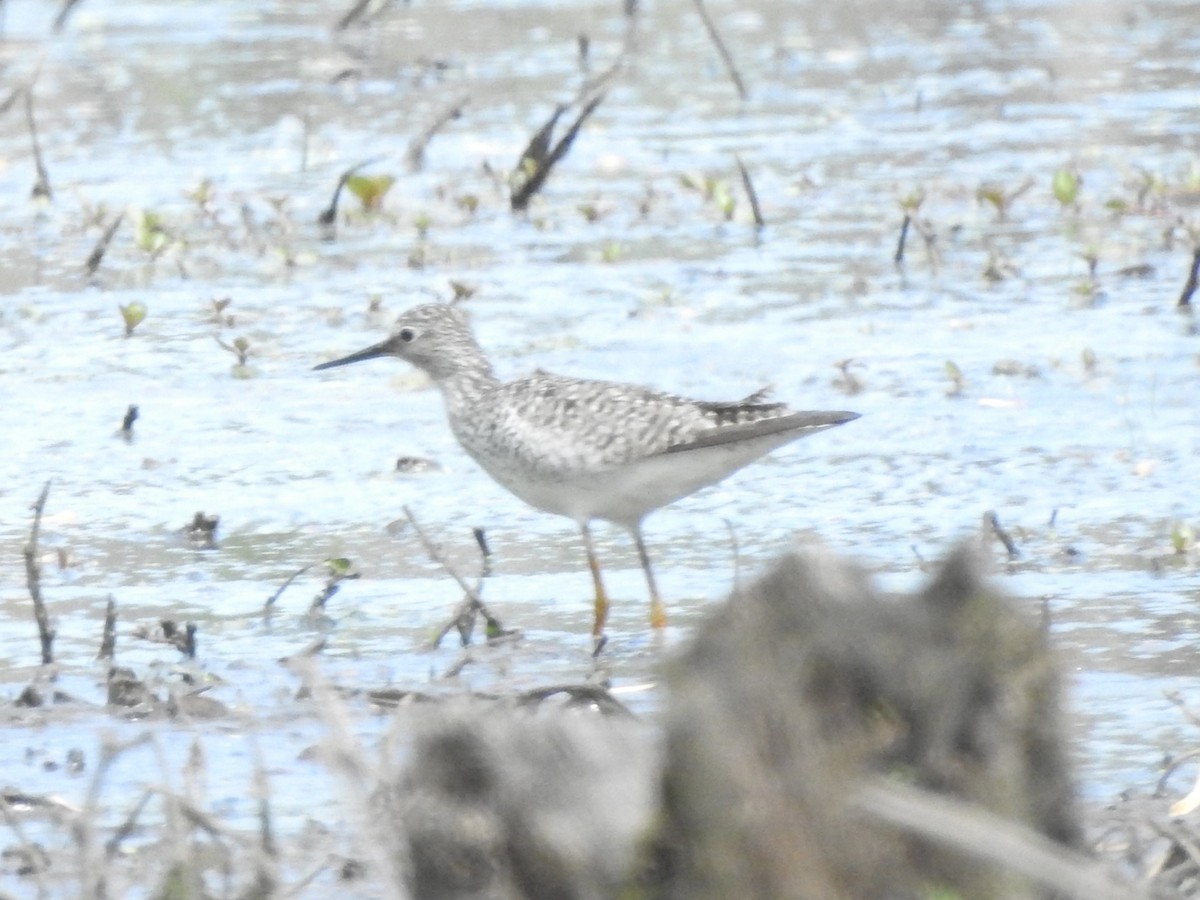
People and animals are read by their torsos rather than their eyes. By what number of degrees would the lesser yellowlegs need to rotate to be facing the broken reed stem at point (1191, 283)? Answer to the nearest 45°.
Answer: approximately 135° to its right

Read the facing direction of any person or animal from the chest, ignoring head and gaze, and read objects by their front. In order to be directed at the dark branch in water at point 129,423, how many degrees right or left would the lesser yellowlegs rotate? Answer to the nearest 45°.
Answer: approximately 45° to its right

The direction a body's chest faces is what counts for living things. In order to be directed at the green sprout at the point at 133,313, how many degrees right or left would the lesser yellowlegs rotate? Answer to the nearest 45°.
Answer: approximately 45° to its right

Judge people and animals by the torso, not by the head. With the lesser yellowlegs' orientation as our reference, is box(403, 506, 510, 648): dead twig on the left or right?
on its left

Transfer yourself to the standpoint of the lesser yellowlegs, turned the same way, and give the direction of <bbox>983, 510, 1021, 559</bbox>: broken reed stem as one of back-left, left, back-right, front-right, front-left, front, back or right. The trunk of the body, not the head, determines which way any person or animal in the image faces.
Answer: back

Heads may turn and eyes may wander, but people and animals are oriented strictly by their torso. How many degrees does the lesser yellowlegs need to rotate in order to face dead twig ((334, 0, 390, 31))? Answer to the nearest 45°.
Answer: approximately 90° to its right

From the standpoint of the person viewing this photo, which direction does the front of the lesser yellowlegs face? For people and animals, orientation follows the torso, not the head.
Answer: facing to the left of the viewer

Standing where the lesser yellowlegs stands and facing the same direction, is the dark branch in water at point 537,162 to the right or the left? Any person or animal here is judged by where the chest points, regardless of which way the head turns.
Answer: on its right

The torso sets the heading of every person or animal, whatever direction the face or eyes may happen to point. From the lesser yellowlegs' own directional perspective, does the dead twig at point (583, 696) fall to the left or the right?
on its left

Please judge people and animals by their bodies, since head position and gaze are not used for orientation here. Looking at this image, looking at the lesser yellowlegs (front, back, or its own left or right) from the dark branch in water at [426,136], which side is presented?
right

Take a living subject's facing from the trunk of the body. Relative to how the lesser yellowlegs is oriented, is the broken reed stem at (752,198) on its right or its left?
on its right
